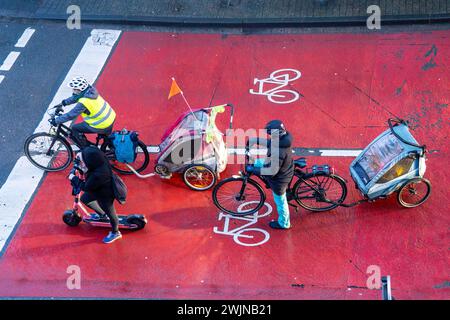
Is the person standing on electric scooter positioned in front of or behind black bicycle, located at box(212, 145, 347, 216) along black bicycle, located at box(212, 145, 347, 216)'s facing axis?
in front

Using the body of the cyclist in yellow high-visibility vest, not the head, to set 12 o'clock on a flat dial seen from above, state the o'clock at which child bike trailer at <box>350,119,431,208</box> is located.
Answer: The child bike trailer is roughly at 7 o'clock from the cyclist in yellow high-visibility vest.

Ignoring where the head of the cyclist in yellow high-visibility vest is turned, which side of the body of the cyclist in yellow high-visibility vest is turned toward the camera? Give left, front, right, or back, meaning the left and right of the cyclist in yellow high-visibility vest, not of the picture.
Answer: left

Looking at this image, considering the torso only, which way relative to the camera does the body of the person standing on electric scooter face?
to the viewer's left

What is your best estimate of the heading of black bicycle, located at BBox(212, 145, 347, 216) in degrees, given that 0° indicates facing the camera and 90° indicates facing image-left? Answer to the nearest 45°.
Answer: approximately 90°

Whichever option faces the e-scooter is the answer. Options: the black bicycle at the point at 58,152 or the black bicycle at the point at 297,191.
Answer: the black bicycle at the point at 297,191

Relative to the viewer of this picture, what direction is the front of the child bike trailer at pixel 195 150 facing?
facing to the left of the viewer

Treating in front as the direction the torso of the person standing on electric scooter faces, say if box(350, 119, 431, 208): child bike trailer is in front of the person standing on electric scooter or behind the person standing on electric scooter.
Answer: behind

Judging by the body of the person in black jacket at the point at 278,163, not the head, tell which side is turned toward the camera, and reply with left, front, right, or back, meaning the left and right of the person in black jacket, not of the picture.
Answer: left

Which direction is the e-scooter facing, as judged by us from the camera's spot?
facing to the left of the viewer

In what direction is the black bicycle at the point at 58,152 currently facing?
to the viewer's left
